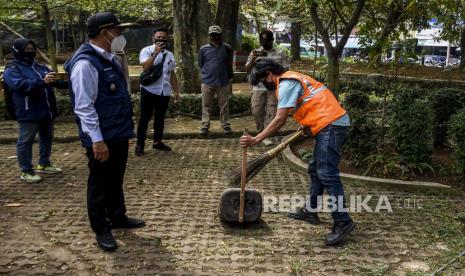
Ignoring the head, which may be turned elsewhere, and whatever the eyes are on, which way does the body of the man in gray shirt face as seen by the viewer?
toward the camera

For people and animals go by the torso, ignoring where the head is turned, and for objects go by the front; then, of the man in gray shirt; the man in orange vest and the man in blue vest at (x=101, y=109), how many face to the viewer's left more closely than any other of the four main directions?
1

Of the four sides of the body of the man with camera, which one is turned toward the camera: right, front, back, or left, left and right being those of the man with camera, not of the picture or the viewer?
front

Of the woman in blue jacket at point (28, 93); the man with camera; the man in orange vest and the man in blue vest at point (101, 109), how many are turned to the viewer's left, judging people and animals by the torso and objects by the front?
1

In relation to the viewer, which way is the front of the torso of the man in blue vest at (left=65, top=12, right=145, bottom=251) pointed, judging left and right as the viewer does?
facing the viewer and to the right of the viewer

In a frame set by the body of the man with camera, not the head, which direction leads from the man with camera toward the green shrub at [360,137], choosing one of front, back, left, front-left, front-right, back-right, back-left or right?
front-left

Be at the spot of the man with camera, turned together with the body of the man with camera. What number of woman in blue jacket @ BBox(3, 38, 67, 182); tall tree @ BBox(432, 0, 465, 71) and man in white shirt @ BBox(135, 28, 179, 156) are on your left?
1

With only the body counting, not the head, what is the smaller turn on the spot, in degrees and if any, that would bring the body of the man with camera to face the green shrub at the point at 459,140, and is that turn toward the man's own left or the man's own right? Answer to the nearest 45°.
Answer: approximately 45° to the man's own left

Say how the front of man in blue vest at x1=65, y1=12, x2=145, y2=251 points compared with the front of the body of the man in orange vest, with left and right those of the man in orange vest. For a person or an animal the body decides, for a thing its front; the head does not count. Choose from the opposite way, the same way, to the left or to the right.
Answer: the opposite way

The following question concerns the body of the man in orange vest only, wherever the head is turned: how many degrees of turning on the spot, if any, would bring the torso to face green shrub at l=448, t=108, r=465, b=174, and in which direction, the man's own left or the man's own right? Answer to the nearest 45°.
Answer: approximately 135° to the man's own right

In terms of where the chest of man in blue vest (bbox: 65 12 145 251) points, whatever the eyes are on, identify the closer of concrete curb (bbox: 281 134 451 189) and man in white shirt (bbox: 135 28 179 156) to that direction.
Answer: the concrete curb

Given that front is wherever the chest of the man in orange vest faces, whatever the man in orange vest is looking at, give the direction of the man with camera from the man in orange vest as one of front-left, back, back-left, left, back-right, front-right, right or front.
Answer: right

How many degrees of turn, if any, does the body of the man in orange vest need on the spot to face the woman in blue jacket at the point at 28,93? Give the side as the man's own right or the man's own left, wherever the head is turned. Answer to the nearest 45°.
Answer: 0° — they already face them

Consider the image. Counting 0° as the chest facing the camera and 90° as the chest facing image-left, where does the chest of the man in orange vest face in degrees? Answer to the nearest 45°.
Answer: approximately 90°

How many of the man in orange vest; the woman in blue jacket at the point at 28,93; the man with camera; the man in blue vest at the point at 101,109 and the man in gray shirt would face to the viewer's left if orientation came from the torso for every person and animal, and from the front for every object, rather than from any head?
1
